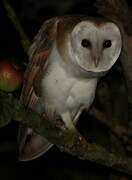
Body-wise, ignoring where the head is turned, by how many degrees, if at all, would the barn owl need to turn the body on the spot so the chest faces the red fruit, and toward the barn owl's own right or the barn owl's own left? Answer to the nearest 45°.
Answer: approximately 90° to the barn owl's own right

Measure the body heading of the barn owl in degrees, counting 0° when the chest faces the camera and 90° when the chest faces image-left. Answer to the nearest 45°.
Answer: approximately 315°
